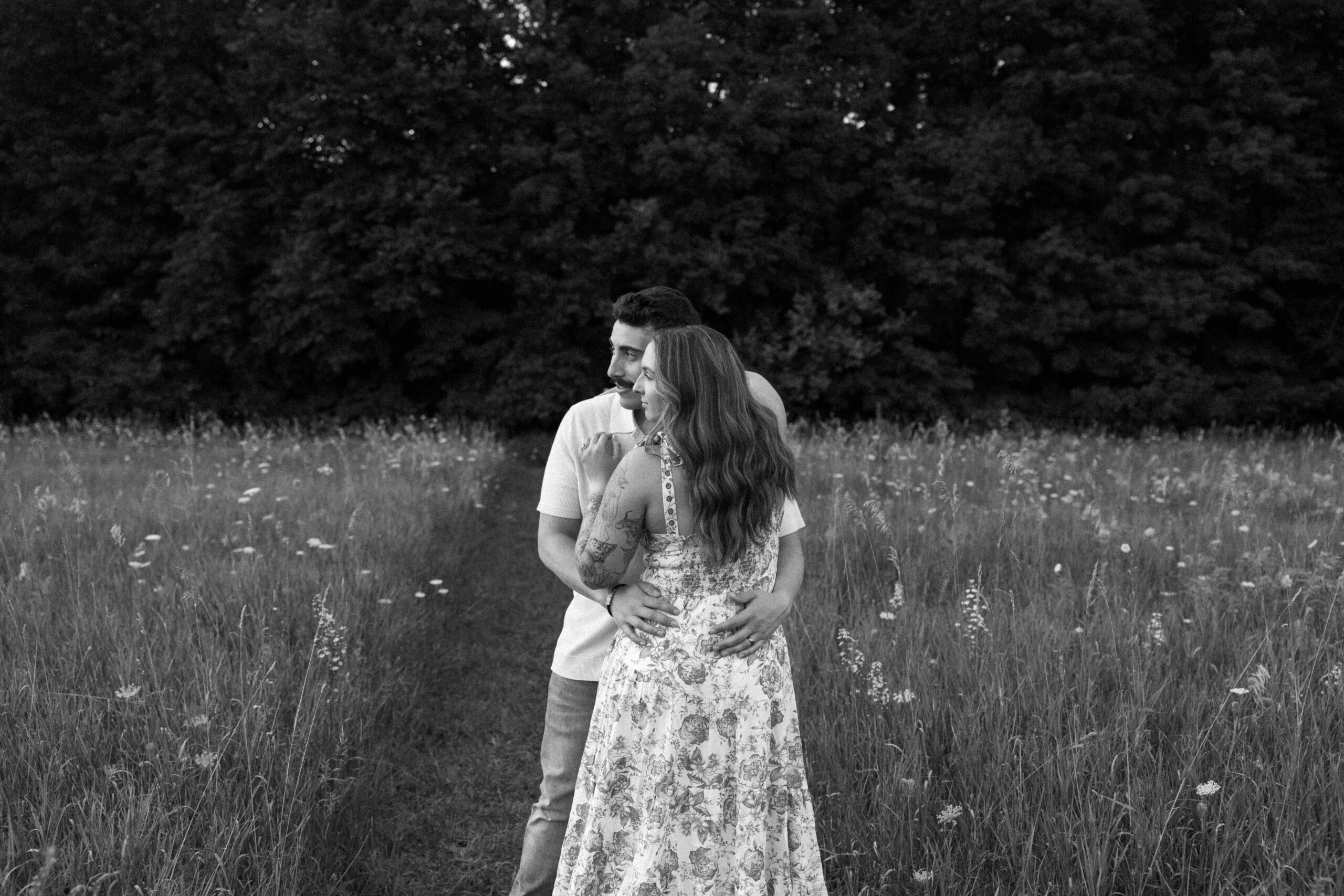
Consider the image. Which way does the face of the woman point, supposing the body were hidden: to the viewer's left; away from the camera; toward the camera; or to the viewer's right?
to the viewer's left

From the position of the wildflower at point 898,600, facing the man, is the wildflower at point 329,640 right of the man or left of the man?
right

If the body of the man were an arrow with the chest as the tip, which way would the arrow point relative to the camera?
toward the camera

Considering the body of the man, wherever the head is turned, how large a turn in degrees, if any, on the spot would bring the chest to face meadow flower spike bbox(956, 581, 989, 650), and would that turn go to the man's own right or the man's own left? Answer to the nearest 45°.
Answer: approximately 135° to the man's own left

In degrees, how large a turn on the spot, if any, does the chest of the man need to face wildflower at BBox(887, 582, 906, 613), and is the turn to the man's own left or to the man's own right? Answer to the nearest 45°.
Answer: approximately 135° to the man's own left

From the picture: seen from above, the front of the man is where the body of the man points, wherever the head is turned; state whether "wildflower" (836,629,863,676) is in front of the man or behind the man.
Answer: behind

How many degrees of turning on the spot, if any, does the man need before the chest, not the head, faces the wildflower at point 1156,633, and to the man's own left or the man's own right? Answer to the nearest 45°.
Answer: approximately 135° to the man's own left
